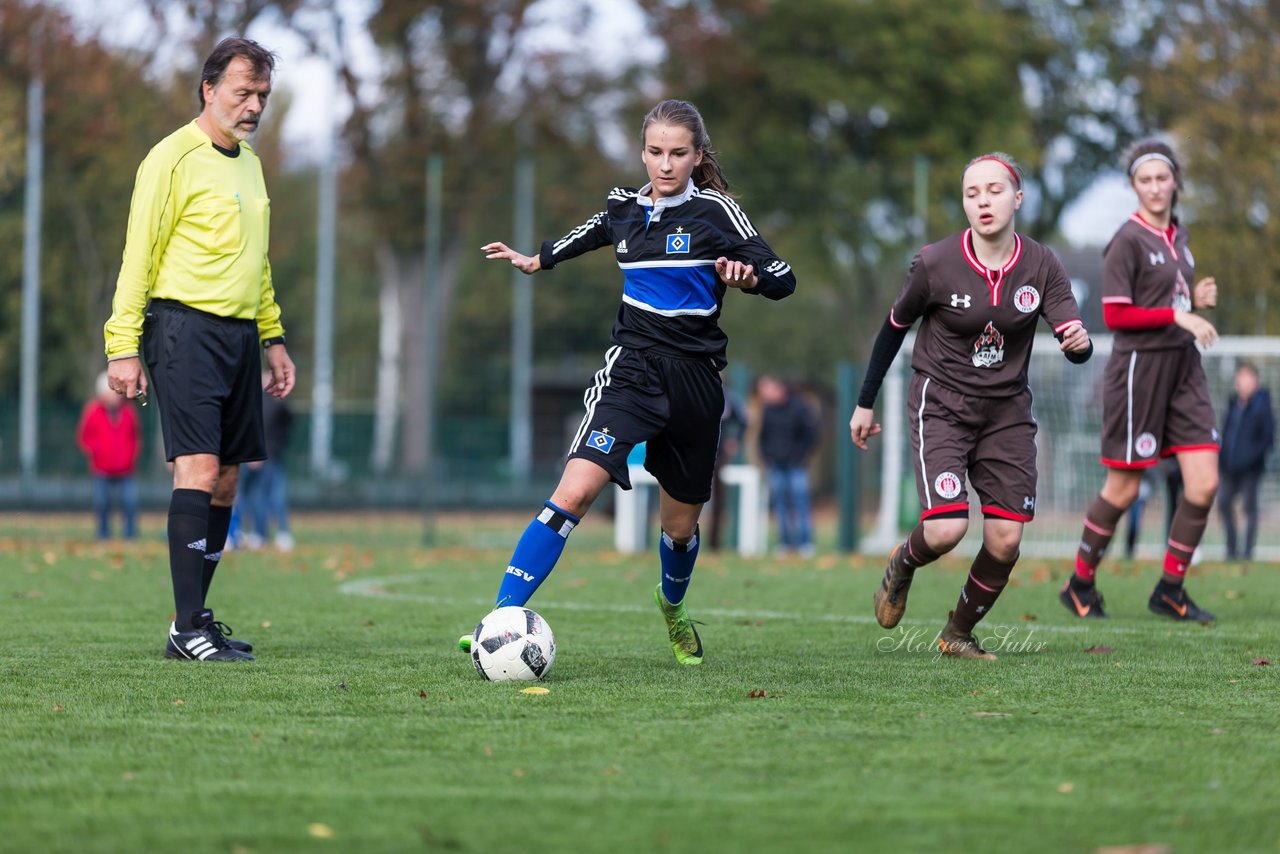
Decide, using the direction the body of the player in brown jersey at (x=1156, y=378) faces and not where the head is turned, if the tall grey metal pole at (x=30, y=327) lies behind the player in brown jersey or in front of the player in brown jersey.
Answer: behind

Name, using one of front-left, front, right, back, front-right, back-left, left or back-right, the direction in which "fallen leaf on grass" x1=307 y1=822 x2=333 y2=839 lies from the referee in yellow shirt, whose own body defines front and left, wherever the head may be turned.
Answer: front-right

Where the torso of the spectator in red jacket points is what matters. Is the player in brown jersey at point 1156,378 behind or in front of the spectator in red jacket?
in front

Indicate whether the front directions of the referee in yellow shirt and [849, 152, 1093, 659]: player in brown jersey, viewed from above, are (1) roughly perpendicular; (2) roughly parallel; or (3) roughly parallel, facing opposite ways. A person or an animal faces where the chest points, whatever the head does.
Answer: roughly perpendicular

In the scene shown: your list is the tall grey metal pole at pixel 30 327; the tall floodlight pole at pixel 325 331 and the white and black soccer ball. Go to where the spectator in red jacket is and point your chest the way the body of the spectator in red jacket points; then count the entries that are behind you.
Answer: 2

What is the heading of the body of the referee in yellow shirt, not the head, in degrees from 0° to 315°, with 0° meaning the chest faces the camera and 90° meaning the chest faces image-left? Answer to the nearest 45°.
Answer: approximately 315°

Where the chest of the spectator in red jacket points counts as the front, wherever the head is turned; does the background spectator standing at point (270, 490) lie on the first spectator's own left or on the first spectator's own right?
on the first spectator's own left

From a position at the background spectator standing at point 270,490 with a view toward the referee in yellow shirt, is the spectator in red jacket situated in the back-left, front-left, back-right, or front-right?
back-right

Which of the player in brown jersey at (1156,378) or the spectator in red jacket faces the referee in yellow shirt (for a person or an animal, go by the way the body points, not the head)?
the spectator in red jacket

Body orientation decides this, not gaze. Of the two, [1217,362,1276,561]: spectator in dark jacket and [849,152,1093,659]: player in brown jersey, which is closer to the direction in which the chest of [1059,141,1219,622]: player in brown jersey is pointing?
the player in brown jersey

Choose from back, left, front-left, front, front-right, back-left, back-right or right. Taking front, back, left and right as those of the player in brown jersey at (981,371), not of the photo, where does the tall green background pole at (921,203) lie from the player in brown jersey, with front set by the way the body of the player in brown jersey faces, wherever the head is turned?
back

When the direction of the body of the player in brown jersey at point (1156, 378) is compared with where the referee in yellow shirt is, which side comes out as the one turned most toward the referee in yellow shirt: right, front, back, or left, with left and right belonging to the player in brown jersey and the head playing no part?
right

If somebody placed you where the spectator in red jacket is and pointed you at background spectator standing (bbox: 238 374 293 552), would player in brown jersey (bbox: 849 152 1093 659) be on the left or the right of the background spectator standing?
right

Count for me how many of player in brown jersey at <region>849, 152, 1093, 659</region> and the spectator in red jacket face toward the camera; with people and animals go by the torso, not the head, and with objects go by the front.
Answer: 2

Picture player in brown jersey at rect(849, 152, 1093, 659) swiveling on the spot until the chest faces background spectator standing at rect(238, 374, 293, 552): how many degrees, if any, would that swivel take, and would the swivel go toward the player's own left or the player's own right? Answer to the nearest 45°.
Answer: approximately 135° to the player's own right
